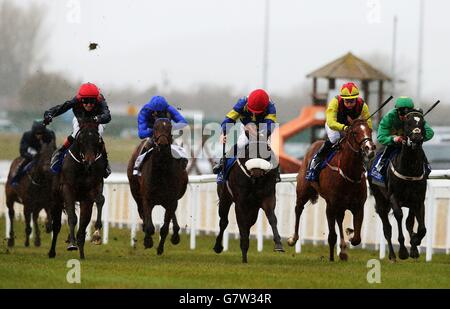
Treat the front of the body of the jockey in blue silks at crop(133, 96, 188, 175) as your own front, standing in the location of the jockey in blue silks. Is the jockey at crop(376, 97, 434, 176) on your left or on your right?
on your left

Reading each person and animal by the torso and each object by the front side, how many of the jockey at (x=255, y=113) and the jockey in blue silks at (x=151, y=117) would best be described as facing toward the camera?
2

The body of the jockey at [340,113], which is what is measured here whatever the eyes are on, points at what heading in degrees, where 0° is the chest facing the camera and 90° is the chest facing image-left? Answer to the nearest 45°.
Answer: approximately 315°

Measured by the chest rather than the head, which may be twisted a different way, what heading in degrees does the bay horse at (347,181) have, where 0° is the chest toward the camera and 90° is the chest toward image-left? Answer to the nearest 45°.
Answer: approximately 315°

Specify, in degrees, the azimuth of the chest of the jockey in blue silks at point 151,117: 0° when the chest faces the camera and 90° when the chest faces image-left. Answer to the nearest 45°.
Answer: approximately 0°

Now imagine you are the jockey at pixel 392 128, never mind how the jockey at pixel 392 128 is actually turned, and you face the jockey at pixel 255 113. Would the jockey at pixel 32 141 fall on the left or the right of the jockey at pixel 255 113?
right

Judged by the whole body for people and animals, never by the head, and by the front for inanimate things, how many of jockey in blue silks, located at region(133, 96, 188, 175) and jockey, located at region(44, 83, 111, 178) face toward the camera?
2

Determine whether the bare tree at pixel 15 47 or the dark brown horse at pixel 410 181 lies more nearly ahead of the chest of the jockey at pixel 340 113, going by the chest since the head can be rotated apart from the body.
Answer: the dark brown horse

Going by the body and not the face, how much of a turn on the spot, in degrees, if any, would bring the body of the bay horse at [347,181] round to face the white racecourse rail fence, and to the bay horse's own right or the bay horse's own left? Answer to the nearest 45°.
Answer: approximately 135° to the bay horse's own left

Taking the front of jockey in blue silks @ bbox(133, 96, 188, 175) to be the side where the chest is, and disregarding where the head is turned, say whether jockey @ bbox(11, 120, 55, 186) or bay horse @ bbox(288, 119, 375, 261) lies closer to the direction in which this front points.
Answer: the bay horse

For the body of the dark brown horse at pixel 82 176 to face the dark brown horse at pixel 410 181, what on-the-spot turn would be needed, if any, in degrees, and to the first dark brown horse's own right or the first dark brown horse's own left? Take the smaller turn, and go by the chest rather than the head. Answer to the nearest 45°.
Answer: approximately 90° to the first dark brown horse's own left
